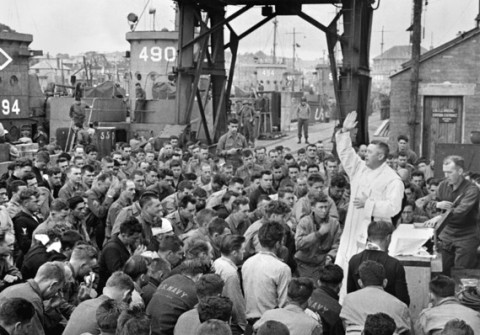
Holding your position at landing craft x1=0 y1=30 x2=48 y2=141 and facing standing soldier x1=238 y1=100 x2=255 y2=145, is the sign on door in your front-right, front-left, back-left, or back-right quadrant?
front-right

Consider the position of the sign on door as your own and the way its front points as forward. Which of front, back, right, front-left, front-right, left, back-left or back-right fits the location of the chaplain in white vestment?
front

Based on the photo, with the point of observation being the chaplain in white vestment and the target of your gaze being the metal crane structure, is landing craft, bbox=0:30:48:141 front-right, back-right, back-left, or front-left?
front-left

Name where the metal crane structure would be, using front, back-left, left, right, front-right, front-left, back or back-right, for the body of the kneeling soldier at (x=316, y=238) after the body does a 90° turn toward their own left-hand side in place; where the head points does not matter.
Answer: front-left

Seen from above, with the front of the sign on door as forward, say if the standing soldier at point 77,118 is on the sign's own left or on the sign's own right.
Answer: on the sign's own right

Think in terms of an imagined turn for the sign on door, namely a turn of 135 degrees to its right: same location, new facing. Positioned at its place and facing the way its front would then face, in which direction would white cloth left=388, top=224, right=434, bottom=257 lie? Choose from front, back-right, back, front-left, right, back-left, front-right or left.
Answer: back-left

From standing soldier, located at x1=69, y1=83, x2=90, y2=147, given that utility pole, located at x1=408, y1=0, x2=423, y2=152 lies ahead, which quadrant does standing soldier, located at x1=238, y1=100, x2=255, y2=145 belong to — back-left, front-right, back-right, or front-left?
front-left

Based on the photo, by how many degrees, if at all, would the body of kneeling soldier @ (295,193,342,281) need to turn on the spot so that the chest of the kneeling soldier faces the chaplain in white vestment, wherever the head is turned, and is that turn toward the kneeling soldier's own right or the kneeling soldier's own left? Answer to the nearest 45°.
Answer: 0° — they already face them

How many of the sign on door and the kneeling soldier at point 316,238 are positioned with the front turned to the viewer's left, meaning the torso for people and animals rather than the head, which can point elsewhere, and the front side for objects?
0

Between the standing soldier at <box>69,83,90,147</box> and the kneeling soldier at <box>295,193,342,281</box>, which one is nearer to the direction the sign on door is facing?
the kneeling soldier

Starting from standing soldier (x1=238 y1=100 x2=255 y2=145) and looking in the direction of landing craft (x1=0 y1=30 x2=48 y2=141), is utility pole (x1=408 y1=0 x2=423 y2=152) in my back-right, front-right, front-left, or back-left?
back-left

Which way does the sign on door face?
toward the camera

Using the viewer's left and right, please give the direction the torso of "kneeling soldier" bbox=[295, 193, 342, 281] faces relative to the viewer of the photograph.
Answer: facing the viewer and to the right of the viewer
